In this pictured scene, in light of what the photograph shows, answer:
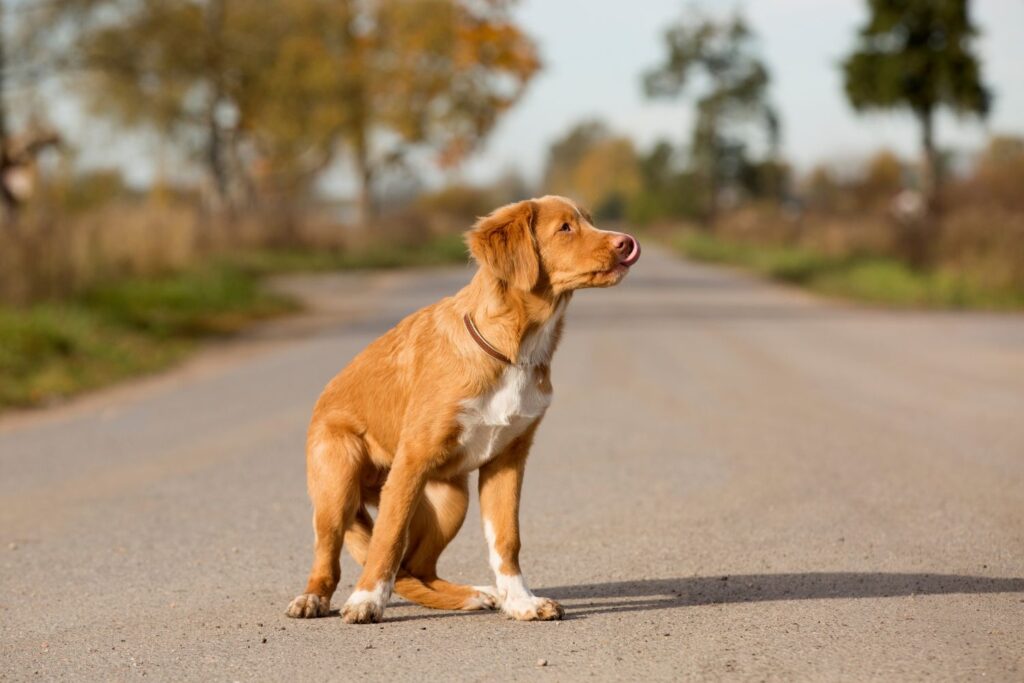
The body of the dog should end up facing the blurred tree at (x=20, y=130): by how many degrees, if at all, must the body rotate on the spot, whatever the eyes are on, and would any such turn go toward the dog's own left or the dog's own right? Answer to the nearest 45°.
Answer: approximately 135° to the dog's own left

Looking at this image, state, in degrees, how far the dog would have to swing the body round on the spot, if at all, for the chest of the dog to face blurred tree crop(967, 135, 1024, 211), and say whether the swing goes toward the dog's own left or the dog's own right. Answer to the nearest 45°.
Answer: approximately 90° to the dog's own left

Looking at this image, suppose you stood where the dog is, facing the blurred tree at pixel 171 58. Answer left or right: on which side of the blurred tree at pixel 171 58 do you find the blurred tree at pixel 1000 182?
right

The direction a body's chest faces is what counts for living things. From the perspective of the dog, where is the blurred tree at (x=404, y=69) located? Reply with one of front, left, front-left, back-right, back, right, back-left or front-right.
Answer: back-left

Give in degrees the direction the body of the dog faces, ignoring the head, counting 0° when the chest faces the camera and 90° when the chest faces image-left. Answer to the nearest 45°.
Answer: approximately 315°

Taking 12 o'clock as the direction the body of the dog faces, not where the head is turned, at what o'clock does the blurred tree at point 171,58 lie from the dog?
The blurred tree is roughly at 7 o'clock from the dog.

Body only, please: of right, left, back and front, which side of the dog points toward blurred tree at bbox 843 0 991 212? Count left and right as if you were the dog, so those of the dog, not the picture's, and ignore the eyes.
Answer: left
